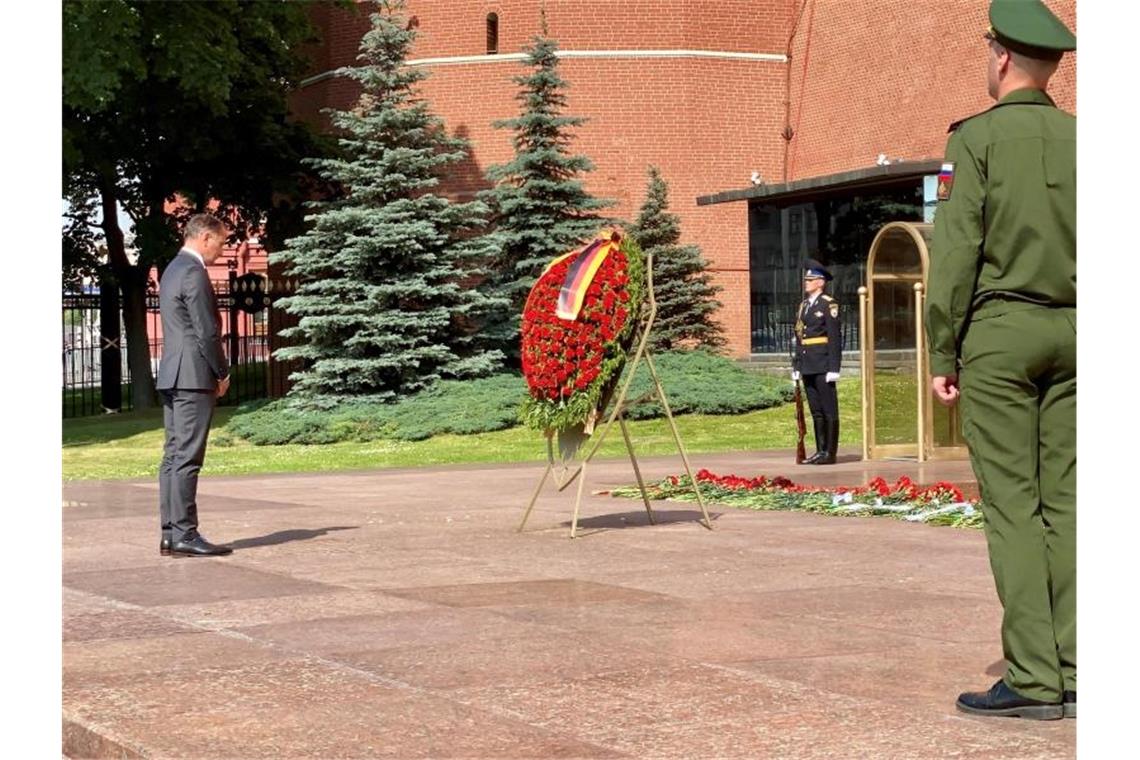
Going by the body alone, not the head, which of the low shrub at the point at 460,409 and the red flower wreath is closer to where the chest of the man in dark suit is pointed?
the red flower wreath

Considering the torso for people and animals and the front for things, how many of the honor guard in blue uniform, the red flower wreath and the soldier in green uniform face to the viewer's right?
0

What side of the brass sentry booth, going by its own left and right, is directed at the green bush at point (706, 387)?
right

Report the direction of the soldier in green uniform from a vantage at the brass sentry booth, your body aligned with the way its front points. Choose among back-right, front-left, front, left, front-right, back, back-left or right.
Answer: front-left

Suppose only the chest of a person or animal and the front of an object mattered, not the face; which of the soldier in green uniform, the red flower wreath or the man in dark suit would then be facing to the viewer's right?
the man in dark suit

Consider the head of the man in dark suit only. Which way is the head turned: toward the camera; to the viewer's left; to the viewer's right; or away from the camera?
to the viewer's right

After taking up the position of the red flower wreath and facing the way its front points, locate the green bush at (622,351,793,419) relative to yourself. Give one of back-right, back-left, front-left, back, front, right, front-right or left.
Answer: back-right

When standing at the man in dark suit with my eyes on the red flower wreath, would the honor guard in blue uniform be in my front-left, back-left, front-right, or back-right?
front-left

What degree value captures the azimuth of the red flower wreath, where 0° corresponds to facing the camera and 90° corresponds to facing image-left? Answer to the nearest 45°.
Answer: approximately 45°

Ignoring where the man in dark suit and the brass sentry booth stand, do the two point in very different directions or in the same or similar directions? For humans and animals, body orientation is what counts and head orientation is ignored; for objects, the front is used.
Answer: very different directions

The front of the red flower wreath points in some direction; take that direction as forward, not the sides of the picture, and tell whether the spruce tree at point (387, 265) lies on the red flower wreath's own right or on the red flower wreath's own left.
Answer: on the red flower wreath's own right

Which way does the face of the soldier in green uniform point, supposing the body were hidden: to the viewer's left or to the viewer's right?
to the viewer's left

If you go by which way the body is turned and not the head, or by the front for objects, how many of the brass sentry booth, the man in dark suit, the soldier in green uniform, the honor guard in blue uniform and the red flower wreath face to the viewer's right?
1

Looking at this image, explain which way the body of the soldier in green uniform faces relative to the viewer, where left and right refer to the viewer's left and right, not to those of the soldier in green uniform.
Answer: facing away from the viewer and to the left of the viewer

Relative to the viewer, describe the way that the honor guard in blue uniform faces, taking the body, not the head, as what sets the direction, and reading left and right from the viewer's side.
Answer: facing the viewer and to the left of the viewer

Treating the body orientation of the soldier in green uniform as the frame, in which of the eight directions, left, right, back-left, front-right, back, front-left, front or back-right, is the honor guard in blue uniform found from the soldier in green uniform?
front-right

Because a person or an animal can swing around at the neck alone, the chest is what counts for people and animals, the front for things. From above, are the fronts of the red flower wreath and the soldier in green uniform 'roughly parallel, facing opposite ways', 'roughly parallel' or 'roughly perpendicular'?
roughly perpendicular
